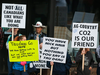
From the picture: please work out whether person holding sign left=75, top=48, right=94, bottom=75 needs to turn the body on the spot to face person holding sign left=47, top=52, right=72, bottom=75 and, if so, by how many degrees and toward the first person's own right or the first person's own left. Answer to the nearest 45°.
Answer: approximately 45° to the first person's own right

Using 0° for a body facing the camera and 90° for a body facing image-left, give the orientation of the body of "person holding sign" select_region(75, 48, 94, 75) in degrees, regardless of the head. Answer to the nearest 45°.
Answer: approximately 0°
